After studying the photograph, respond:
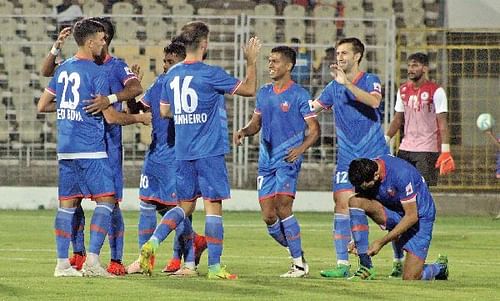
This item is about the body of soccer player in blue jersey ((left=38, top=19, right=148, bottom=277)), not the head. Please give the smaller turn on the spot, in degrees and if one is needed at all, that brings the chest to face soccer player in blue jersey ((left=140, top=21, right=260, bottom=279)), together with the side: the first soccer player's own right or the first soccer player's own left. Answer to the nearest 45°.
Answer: approximately 45° to the first soccer player's own right

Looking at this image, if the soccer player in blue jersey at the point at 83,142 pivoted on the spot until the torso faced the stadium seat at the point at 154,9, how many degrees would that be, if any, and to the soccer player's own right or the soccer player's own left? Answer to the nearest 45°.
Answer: approximately 45° to the soccer player's own left

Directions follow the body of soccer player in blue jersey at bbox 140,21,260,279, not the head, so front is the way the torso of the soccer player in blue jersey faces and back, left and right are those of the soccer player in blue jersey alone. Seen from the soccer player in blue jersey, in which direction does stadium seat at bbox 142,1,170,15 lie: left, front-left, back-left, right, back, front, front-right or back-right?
front-left

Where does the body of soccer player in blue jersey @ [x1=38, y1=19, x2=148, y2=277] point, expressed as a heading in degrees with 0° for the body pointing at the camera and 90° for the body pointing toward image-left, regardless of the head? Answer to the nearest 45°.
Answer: approximately 225°

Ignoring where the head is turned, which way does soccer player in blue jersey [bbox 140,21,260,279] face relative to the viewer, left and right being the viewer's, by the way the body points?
facing away from the viewer and to the right of the viewer

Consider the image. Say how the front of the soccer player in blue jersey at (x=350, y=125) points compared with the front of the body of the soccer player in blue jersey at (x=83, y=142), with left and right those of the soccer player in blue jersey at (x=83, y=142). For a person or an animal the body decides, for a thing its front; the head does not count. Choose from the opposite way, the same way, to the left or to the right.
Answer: the opposite way
